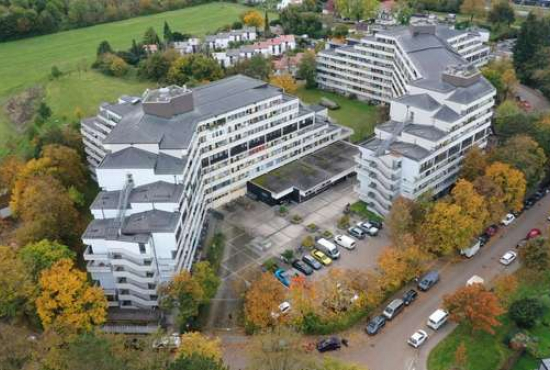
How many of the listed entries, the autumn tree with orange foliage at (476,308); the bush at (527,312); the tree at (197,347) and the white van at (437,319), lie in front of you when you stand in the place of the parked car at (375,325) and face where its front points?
1

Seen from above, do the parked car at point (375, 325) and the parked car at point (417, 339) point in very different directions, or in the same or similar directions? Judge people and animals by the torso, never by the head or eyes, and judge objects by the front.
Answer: very different directions

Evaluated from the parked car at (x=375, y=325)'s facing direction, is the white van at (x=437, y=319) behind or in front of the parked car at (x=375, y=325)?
behind

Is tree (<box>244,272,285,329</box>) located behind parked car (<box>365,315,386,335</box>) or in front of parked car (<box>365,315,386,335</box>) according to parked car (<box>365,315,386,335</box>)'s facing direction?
in front

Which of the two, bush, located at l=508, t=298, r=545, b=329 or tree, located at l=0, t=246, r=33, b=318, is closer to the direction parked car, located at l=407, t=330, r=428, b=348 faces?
the bush
